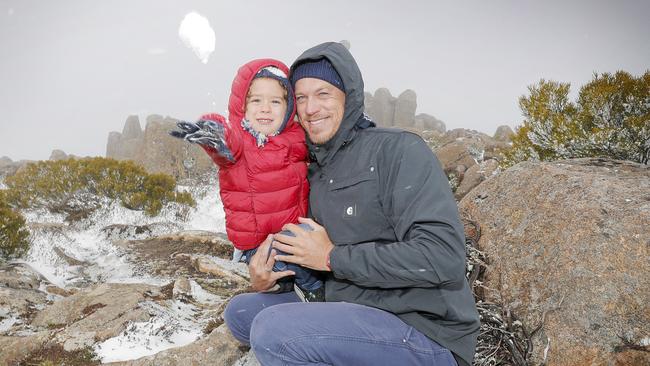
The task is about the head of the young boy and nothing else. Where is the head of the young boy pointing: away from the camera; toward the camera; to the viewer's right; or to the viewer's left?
toward the camera

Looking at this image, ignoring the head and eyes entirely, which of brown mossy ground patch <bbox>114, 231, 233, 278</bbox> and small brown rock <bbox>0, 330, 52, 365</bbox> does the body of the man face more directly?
the small brown rock

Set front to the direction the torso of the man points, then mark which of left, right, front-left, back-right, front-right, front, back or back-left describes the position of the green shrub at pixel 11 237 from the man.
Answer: right

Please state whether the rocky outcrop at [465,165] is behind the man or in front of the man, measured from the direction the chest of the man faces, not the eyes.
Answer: behind

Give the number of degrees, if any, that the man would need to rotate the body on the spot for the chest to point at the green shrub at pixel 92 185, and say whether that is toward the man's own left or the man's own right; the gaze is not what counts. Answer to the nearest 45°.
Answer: approximately 90° to the man's own right

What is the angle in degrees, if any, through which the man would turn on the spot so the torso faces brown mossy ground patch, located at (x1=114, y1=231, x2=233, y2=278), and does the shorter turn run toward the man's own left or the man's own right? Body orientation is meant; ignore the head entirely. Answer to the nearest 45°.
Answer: approximately 90° to the man's own right

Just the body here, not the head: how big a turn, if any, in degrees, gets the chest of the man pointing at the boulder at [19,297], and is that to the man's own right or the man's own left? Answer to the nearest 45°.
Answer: approximately 90° to the man's own right

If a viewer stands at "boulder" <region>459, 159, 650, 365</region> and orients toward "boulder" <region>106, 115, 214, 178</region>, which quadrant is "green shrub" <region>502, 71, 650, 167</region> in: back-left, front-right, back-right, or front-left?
front-right
